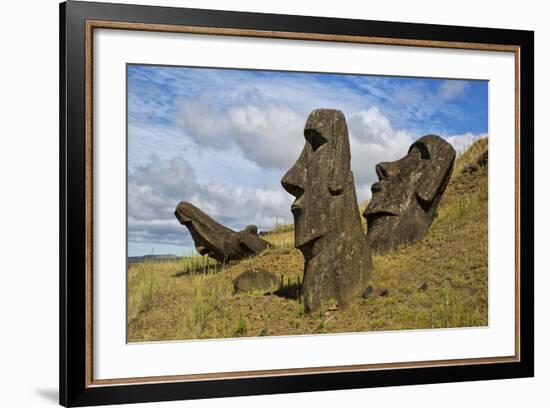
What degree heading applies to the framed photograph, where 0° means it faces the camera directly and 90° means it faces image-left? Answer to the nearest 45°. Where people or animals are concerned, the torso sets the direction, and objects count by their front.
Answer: approximately 315°
